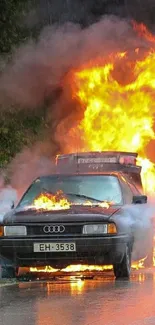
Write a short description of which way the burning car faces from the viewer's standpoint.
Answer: facing the viewer
